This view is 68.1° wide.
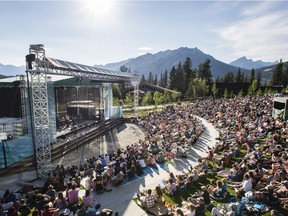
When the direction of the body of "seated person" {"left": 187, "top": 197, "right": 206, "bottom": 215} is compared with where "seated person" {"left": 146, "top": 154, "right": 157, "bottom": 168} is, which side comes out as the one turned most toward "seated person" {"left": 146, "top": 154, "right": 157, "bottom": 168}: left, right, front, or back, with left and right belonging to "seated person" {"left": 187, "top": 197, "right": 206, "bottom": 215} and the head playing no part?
front

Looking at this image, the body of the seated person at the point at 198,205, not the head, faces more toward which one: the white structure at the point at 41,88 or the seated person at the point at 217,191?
the white structure

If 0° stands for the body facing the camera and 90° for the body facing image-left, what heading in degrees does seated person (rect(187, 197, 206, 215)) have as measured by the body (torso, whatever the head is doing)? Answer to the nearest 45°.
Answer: approximately 135°

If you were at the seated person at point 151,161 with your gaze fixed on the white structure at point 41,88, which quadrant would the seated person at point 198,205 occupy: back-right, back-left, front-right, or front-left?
back-left

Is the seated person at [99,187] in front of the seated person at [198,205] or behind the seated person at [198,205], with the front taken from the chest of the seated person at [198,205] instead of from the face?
in front

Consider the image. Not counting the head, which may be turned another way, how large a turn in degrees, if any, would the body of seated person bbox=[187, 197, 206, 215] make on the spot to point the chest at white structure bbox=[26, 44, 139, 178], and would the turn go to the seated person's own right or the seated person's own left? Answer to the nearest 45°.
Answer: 0° — they already face it

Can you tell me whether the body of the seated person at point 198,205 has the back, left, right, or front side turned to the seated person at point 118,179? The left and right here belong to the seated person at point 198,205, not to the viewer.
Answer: front

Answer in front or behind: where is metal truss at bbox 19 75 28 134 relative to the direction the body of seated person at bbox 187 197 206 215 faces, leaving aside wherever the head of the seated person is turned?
in front

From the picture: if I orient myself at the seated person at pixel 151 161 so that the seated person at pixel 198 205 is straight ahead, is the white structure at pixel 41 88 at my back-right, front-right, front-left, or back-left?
back-right
